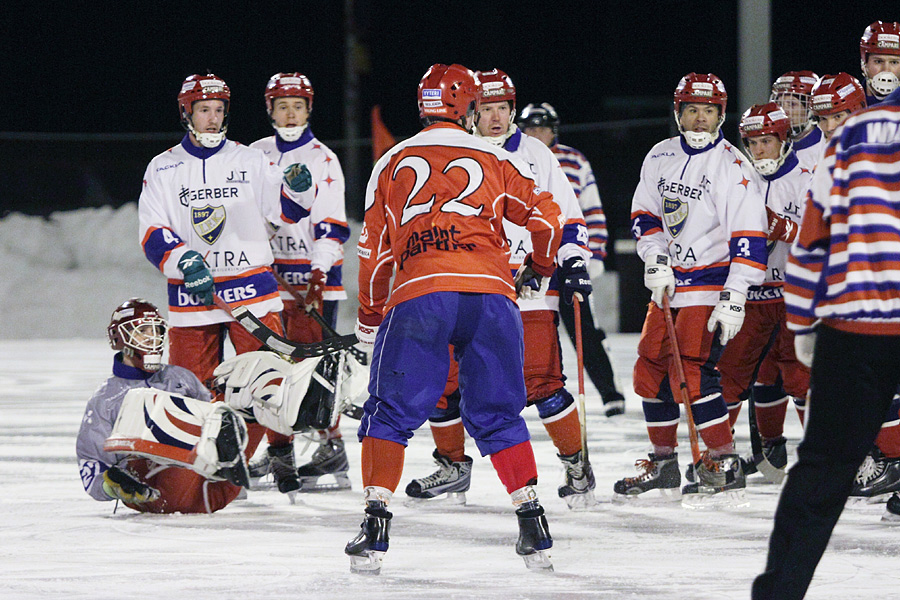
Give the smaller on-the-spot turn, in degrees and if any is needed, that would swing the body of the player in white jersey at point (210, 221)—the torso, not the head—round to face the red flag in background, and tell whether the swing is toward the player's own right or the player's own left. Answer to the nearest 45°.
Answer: approximately 180°

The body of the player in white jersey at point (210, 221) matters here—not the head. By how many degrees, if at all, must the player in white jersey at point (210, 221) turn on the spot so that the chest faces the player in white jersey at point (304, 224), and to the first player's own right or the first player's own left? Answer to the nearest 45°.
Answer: approximately 135° to the first player's own left

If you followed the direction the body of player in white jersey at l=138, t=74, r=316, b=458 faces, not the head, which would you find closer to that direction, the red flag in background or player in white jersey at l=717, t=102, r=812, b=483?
the player in white jersey

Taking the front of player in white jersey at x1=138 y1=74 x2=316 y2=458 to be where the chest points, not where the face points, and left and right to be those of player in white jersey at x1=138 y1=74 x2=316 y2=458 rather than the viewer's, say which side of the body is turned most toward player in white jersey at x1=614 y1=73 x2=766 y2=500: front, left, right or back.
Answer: left

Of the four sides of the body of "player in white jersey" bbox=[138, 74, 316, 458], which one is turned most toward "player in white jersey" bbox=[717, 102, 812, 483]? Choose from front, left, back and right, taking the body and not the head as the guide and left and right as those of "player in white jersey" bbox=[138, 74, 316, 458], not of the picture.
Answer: left

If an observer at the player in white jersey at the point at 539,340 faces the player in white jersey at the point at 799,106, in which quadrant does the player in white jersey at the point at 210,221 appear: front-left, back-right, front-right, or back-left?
back-left

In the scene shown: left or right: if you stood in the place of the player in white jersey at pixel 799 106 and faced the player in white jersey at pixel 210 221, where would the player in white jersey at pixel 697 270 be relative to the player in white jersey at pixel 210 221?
left

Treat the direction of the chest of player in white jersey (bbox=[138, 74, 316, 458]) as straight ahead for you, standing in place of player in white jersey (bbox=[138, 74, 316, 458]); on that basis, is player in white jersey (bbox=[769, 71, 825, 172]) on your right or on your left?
on your left

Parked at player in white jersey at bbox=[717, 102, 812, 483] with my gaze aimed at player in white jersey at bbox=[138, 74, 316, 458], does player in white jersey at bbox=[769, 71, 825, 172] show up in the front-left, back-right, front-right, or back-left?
back-right

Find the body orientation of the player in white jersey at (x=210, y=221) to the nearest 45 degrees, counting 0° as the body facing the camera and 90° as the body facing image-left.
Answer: approximately 0°
